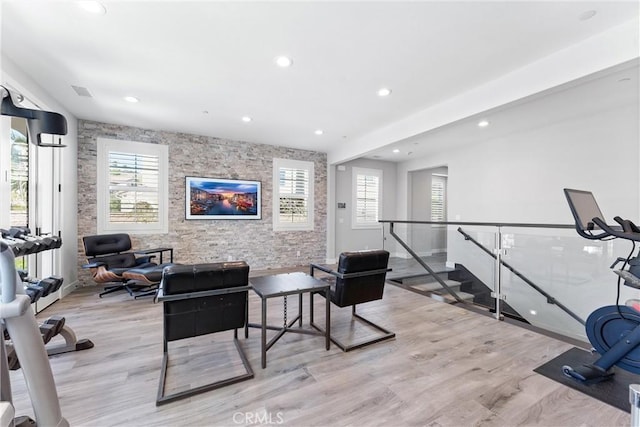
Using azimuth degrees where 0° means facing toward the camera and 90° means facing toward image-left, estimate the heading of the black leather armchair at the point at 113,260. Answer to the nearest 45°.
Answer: approximately 315°

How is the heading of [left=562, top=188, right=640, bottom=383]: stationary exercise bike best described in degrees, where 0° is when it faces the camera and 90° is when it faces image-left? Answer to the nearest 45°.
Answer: approximately 135°

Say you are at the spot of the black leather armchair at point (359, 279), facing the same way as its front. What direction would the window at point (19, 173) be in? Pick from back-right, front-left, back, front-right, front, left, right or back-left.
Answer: front-left

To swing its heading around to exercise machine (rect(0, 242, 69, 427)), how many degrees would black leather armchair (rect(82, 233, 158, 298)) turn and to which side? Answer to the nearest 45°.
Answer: approximately 45° to its right

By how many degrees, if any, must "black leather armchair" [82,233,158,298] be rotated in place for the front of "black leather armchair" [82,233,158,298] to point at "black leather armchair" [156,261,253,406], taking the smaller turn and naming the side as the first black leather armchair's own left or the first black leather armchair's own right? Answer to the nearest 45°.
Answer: approximately 45° to the first black leather armchair's own right

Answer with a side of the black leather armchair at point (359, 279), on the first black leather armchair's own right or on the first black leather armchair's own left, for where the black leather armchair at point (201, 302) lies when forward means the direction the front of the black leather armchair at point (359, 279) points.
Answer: on the first black leather armchair's own left

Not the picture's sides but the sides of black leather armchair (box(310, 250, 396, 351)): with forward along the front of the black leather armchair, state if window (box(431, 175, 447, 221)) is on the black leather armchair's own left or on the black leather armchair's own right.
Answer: on the black leather armchair's own right

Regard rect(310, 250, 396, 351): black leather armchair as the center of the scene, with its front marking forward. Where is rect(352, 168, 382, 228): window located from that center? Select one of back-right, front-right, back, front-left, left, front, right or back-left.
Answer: front-right

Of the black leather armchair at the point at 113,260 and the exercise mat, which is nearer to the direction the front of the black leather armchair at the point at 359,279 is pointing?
the black leather armchair

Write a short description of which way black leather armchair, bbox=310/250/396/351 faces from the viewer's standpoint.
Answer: facing away from the viewer and to the left of the viewer
